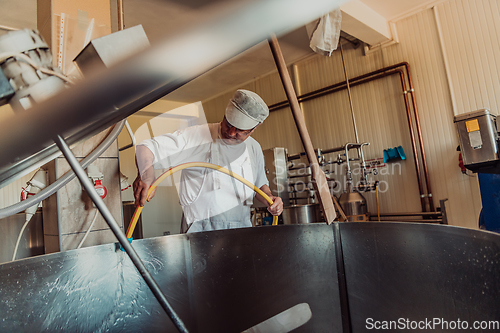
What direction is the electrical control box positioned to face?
toward the camera

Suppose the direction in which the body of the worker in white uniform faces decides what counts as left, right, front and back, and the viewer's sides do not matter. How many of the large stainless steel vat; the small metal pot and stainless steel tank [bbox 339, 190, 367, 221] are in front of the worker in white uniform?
1

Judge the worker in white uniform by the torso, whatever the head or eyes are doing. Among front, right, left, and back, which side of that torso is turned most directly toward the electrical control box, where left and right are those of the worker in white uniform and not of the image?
left

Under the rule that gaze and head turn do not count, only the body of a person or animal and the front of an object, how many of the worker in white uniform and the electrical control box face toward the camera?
2

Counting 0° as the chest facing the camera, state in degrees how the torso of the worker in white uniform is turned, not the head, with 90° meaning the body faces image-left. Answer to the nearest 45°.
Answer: approximately 0°

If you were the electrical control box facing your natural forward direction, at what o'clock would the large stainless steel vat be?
The large stainless steel vat is roughly at 1 o'clock from the electrical control box.

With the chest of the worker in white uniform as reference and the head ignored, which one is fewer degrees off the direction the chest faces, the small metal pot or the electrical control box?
the electrical control box

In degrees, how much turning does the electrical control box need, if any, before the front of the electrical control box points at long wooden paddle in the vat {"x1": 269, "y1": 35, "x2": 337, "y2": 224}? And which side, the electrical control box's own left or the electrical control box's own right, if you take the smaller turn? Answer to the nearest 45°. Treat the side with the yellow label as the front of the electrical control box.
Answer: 0° — it already faces it

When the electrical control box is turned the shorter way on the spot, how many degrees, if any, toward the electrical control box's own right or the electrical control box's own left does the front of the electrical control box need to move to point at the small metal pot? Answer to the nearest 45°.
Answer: approximately 135° to the electrical control box's own right

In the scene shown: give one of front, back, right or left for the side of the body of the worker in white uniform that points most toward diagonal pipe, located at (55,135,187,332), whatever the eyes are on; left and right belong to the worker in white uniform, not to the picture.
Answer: front
